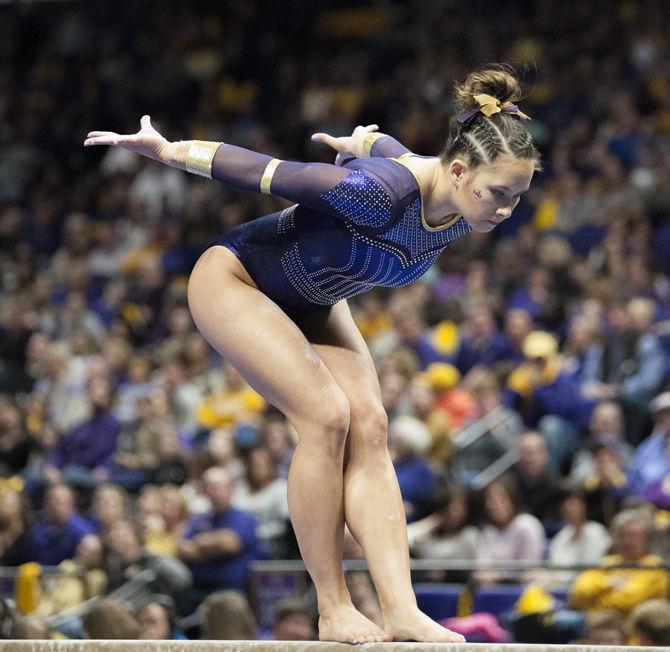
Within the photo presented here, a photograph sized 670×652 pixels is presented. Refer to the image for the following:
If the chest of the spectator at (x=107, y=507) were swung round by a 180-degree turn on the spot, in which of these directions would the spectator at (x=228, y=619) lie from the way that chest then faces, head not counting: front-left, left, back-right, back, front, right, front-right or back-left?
back

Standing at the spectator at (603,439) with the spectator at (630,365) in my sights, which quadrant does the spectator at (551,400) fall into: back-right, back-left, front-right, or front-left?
front-left

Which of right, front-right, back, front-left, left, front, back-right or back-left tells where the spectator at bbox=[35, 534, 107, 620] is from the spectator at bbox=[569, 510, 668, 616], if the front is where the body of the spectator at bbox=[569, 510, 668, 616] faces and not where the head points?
right

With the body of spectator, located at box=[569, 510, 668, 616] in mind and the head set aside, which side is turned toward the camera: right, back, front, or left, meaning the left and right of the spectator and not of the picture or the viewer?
front

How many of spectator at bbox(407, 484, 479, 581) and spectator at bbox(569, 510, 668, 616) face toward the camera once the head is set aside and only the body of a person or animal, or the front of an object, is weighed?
2

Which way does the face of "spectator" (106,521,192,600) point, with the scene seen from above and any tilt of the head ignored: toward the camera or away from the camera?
toward the camera

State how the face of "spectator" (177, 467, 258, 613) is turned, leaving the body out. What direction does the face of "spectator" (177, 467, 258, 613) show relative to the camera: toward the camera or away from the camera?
toward the camera

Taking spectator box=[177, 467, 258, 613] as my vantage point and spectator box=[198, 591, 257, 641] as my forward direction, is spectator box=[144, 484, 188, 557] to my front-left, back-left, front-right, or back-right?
back-right

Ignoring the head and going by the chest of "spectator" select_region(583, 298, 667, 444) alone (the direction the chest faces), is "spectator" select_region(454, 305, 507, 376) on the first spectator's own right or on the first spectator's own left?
on the first spectator's own right

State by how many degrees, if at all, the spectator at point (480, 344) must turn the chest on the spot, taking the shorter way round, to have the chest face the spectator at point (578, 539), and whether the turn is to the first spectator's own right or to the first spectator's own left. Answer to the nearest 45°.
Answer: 0° — they already face them

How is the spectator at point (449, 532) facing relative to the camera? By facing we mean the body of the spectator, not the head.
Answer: toward the camera

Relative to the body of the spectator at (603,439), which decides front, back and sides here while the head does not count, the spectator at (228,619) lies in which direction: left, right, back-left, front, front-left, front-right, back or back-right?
front-right

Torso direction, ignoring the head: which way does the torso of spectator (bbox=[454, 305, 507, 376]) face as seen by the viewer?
toward the camera

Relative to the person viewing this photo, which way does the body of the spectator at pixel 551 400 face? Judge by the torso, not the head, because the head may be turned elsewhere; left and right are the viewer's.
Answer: facing the viewer and to the left of the viewer

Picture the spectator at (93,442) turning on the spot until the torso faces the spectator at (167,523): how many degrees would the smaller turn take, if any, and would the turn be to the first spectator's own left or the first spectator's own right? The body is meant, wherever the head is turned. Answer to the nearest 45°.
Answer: approximately 45° to the first spectator's own left
